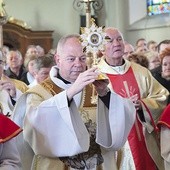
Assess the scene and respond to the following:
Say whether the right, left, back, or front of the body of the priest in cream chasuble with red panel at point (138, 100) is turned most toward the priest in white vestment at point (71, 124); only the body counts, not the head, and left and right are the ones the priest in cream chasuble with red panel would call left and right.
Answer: front

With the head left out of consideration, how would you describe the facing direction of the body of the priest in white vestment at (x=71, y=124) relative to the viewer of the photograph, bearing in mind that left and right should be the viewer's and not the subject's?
facing the viewer and to the right of the viewer

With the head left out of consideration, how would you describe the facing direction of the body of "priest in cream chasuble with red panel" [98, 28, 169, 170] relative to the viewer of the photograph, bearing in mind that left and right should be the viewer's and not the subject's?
facing the viewer

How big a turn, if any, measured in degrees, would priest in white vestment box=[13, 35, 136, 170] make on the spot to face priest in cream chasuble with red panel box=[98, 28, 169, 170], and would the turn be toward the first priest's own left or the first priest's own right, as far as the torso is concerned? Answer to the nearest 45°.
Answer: approximately 90° to the first priest's own left

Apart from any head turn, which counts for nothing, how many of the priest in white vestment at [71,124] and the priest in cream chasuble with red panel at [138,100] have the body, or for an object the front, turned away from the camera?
0
